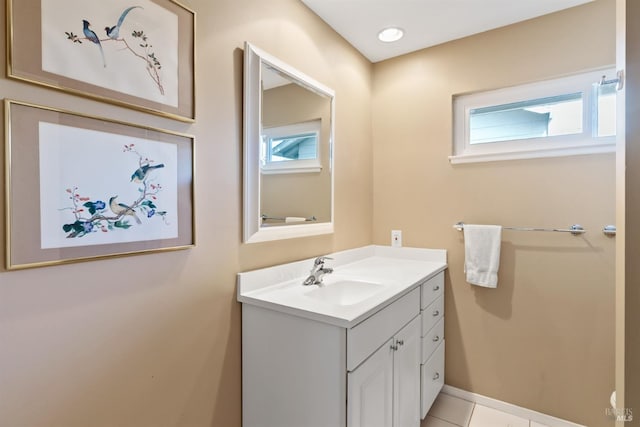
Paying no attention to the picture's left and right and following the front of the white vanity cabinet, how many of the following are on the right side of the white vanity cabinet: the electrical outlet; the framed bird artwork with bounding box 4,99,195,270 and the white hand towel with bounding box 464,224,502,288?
1

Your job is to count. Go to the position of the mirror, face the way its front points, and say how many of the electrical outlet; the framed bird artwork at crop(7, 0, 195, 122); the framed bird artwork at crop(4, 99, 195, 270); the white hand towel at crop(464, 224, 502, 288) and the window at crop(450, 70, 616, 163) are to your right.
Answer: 2

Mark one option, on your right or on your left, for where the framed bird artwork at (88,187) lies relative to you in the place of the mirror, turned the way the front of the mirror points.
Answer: on your right

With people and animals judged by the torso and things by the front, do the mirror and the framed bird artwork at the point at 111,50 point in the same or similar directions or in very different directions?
same or similar directions

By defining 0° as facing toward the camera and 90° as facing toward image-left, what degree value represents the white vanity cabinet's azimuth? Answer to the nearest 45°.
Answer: approximately 315°

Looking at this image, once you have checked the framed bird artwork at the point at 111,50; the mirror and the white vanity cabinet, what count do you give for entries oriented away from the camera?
0

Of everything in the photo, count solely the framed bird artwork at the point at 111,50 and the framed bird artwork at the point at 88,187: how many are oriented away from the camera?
0

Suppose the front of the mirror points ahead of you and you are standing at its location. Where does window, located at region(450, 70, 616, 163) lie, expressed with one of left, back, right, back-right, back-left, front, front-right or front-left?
front-left

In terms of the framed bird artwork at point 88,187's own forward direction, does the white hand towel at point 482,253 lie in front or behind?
in front

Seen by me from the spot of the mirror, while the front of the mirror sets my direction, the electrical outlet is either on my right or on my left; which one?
on my left

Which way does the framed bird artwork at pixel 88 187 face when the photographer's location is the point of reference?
facing the viewer and to the right of the viewer

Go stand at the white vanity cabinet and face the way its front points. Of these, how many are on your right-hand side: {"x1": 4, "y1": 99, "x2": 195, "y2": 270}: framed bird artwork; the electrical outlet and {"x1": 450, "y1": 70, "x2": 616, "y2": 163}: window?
1
